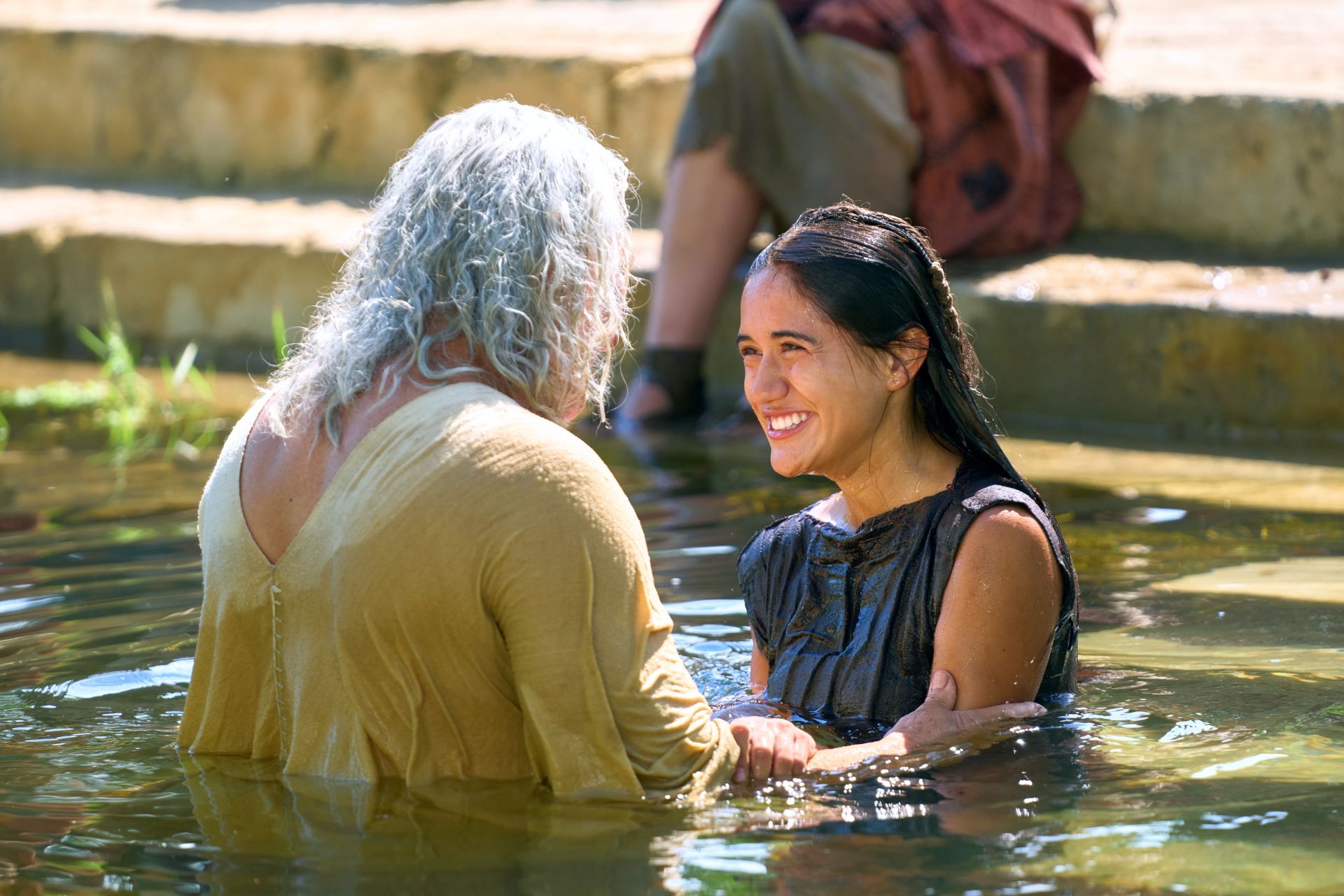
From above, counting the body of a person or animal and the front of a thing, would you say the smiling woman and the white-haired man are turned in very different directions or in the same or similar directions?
very different directions

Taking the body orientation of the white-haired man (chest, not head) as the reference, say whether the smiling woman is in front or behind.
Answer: in front

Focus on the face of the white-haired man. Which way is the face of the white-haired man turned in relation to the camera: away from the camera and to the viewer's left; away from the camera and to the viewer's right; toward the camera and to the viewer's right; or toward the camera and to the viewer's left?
away from the camera and to the viewer's right

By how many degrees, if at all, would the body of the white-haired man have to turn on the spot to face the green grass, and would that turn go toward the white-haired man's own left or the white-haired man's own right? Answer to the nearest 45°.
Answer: approximately 45° to the white-haired man's own left

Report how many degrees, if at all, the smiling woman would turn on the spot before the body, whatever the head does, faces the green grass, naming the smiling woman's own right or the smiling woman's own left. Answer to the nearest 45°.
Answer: approximately 90° to the smiling woman's own right

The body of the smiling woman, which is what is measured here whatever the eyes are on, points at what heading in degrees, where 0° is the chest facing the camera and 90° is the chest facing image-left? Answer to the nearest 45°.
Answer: approximately 45°

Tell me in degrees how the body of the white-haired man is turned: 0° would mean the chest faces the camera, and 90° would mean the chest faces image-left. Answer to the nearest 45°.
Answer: approximately 225°

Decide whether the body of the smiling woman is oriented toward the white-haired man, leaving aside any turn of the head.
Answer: yes
